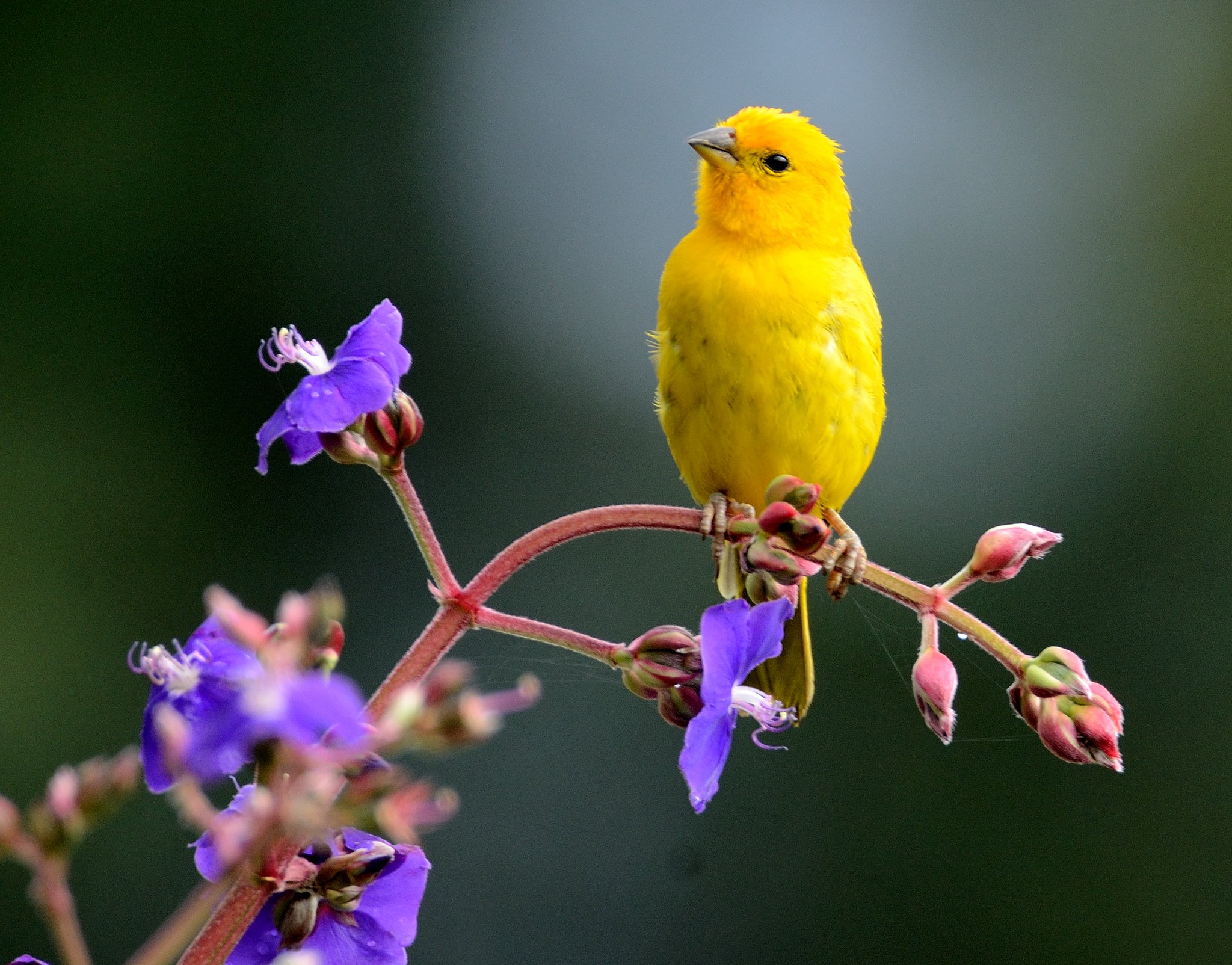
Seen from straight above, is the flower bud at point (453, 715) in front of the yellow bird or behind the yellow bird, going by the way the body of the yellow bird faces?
in front

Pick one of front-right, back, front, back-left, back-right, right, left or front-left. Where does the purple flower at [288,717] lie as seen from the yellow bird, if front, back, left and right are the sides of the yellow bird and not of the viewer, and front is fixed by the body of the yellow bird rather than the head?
front

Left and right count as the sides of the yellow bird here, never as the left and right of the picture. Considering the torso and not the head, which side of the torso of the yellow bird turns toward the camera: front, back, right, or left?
front

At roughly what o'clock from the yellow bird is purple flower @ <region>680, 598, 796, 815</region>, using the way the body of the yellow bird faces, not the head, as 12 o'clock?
The purple flower is roughly at 12 o'clock from the yellow bird.
